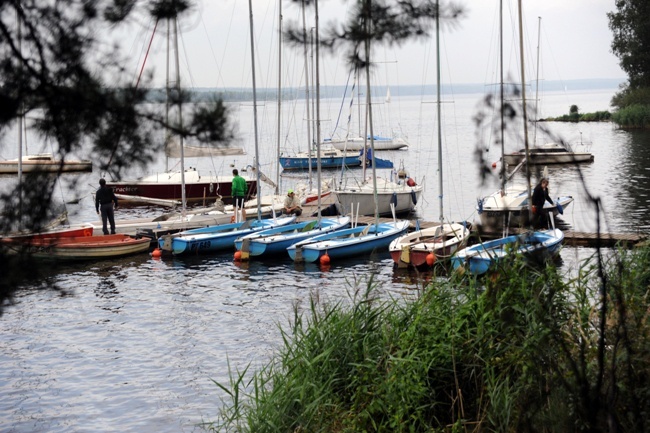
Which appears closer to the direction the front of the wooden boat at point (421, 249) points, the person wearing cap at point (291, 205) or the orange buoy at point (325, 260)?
the person wearing cap

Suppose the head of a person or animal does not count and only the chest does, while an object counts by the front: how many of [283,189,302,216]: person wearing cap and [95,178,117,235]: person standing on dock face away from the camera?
1

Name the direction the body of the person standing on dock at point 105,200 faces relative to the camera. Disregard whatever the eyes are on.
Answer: away from the camera

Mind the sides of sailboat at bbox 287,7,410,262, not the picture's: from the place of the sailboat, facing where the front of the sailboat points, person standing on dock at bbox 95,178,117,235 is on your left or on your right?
on your left

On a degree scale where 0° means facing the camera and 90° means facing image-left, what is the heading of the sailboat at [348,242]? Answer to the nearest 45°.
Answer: approximately 225°

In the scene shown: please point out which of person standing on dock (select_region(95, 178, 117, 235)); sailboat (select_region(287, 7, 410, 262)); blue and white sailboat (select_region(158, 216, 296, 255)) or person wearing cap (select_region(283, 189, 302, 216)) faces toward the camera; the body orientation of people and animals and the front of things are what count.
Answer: the person wearing cap

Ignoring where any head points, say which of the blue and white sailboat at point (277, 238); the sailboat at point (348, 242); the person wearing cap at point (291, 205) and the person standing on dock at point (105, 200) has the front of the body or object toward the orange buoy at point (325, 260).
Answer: the person wearing cap

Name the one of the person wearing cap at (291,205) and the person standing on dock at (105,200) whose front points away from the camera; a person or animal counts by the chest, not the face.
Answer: the person standing on dock

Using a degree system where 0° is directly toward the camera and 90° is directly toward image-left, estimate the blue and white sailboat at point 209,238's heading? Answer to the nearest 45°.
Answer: approximately 225°
